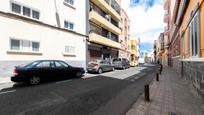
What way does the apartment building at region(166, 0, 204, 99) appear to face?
to the viewer's left

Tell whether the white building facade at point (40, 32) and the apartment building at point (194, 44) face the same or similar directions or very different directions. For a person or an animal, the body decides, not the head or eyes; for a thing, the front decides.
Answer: very different directions

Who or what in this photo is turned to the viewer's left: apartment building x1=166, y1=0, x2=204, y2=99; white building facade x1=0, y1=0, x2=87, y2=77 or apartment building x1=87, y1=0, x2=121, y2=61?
apartment building x1=166, y1=0, x2=204, y2=99

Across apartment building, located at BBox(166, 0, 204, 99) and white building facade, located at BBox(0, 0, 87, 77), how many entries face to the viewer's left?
1

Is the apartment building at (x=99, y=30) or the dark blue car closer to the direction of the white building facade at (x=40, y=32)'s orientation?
the dark blue car

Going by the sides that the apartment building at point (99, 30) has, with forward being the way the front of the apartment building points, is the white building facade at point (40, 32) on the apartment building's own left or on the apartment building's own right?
on the apartment building's own right

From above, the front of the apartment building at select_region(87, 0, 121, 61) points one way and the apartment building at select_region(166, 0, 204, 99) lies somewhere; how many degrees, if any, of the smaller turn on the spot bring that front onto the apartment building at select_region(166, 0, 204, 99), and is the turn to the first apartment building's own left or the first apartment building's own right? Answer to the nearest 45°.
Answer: approximately 45° to the first apartment building's own right

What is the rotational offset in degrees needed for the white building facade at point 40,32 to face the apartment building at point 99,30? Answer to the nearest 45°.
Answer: approximately 90° to its left

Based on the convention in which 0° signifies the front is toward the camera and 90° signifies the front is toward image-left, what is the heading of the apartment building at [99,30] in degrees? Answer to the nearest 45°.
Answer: approximately 315°

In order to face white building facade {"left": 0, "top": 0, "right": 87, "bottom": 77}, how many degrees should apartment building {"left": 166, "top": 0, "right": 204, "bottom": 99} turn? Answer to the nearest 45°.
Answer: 0° — it already faces it

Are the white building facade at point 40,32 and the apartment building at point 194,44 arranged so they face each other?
yes
